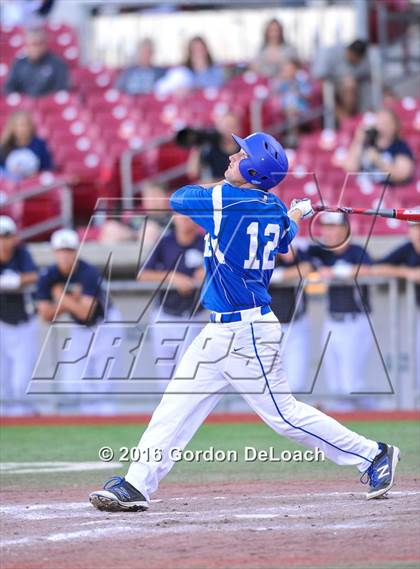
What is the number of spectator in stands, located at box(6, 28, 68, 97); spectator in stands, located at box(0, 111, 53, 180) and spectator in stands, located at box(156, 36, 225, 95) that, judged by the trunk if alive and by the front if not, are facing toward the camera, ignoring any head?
3

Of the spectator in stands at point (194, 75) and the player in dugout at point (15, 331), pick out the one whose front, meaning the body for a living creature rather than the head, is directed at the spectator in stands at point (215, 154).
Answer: the spectator in stands at point (194, 75)

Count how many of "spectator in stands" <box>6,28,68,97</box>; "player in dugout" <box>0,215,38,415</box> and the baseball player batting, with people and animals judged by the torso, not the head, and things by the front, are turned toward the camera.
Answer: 2

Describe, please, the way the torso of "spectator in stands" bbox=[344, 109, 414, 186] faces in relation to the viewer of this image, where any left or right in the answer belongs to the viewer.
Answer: facing the viewer and to the left of the viewer

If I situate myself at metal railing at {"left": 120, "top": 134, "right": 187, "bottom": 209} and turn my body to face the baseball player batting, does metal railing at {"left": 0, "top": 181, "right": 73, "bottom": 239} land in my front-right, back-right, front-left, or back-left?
front-right

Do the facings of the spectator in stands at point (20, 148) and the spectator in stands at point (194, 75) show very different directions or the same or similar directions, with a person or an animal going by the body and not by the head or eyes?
same or similar directions

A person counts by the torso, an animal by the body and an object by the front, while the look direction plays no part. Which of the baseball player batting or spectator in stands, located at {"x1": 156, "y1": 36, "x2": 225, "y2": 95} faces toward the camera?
the spectator in stands

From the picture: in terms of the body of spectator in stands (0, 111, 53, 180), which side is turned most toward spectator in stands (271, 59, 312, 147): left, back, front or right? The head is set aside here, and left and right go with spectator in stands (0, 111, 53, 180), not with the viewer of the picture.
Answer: left

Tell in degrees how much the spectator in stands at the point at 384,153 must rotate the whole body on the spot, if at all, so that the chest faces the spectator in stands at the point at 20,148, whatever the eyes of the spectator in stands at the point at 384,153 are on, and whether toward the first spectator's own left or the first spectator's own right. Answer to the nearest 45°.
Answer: approximately 45° to the first spectator's own right

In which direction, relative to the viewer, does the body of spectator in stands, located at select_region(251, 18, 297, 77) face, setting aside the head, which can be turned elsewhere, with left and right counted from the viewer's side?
facing the viewer

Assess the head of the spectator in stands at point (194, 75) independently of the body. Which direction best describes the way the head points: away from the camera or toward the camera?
toward the camera

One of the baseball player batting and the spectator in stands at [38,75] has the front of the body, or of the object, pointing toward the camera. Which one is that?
the spectator in stands

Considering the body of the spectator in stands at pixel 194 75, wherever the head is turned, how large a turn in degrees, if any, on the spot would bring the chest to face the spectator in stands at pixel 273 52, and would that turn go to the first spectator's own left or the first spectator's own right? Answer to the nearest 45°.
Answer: approximately 90° to the first spectator's own left

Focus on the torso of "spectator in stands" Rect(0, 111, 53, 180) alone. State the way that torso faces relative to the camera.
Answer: toward the camera
